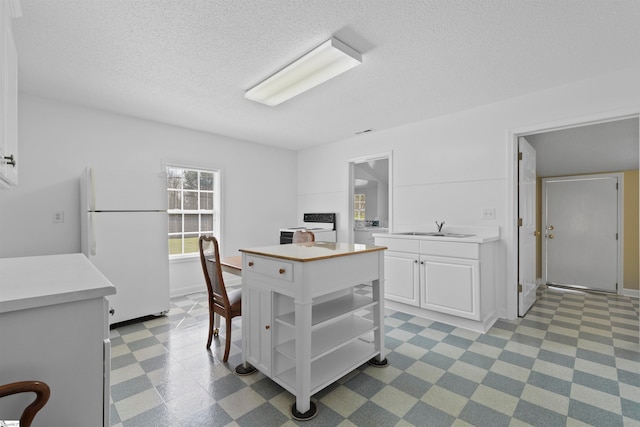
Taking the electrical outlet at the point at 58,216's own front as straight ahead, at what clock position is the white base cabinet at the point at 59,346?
The white base cabinet is roughly at 12 o'clock from the electrical outlet.

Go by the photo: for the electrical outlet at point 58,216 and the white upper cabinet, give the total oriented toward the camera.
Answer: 1

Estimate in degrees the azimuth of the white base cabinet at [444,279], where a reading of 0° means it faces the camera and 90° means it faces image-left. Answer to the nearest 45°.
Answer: approximately 45°

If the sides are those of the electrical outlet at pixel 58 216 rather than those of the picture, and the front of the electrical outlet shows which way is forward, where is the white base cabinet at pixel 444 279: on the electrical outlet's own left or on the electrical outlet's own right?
on the electrical outlet's own left

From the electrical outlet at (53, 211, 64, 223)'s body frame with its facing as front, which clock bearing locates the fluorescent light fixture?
The fluorescent light fixture is roughly at 11 o'clock from the electrical outlet.

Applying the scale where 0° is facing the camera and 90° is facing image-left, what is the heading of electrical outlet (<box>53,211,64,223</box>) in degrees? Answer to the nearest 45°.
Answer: approximately 0°

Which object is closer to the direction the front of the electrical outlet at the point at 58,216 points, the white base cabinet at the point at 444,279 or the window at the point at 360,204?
the white base cabinet
